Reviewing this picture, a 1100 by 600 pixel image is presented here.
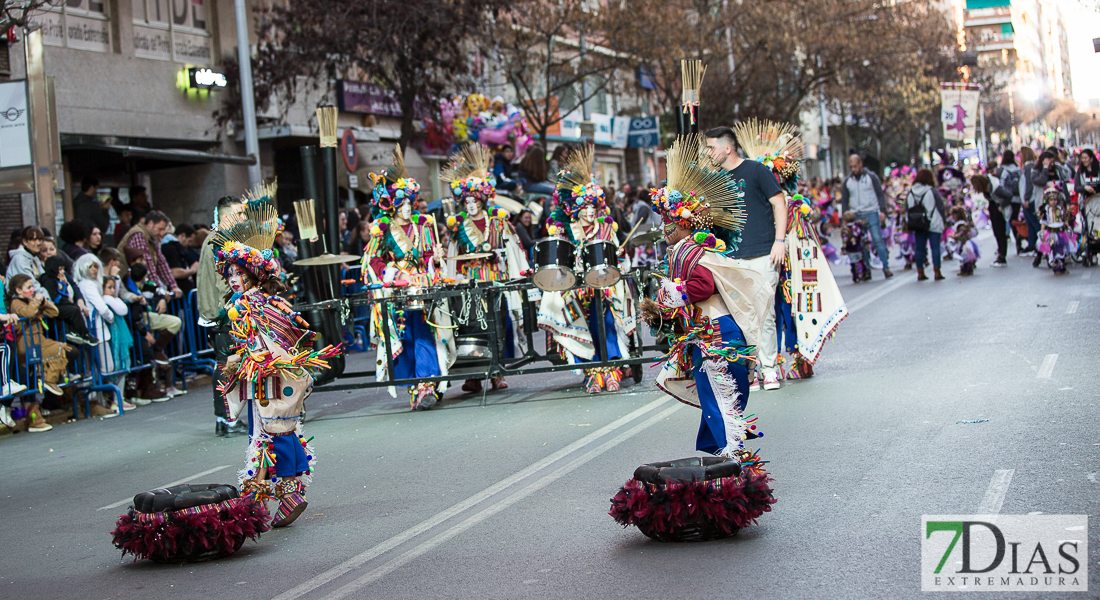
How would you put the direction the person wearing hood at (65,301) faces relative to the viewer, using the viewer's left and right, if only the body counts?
facing to the right of the viewer

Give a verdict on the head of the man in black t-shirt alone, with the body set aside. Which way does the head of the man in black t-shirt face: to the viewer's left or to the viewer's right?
to the viewer's left

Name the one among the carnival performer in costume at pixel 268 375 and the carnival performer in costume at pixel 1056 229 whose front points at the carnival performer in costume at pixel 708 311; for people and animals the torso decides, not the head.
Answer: the carnival performer in costume at pixel 1056 229

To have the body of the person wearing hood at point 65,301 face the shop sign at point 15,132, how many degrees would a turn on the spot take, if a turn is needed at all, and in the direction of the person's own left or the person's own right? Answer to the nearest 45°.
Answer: approximately 90° to the person's own left

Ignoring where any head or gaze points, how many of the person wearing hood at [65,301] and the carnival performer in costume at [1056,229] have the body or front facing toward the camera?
1

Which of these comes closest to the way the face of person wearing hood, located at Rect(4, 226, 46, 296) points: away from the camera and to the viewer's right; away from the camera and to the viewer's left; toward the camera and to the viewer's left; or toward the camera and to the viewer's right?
toward the camera and to the viewer's right

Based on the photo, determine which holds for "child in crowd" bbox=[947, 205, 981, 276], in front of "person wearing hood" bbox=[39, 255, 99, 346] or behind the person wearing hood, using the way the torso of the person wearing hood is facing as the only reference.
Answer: in front

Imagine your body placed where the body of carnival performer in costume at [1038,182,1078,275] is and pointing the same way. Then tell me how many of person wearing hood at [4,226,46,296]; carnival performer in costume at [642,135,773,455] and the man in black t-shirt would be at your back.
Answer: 0

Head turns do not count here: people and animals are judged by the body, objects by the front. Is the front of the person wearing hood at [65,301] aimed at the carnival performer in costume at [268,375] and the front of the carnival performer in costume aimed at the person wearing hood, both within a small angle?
no

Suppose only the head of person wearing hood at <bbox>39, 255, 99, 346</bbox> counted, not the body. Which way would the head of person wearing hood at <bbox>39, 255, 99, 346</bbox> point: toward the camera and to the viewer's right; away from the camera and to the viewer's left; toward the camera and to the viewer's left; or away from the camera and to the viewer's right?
toward the camera and to the viewer's right

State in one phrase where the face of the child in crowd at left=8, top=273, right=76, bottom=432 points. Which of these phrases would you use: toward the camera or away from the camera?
toward the camera

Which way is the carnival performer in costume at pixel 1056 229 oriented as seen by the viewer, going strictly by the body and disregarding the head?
toward the camera

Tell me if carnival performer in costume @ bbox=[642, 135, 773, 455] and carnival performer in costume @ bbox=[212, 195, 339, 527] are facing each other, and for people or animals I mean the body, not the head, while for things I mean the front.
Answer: no

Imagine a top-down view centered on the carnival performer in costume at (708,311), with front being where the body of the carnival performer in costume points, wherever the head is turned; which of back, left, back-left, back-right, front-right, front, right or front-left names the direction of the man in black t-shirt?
right

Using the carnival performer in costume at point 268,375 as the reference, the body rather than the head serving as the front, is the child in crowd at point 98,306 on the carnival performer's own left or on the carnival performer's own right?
on the carnival performer's own right

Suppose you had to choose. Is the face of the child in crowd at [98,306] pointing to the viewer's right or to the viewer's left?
to the viewer's right

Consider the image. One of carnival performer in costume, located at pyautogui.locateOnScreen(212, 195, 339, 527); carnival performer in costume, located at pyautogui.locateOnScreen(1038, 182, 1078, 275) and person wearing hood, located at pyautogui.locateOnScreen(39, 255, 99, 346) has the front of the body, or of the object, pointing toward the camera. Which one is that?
carnival performer in costume, located at pyautogui.locateOnScreen(1038, 182, 1078, 275)
